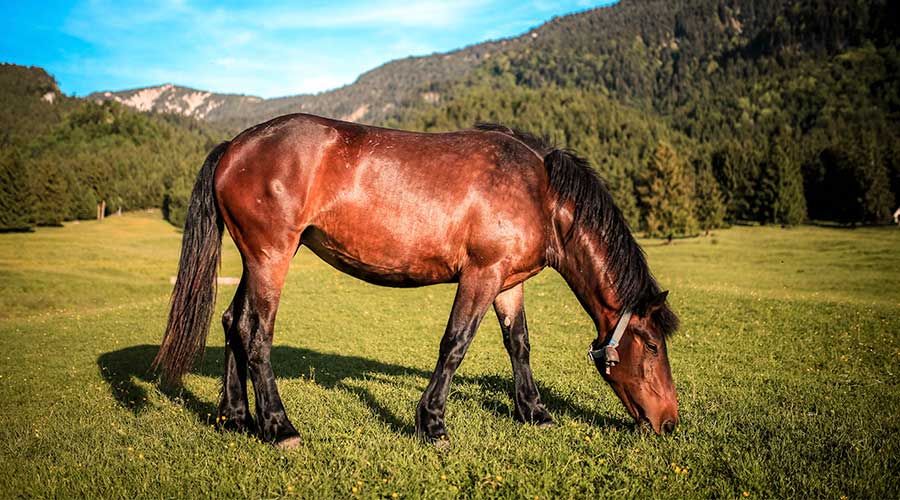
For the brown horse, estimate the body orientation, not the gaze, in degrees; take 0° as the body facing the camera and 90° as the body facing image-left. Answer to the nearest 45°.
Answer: approximately 270°
